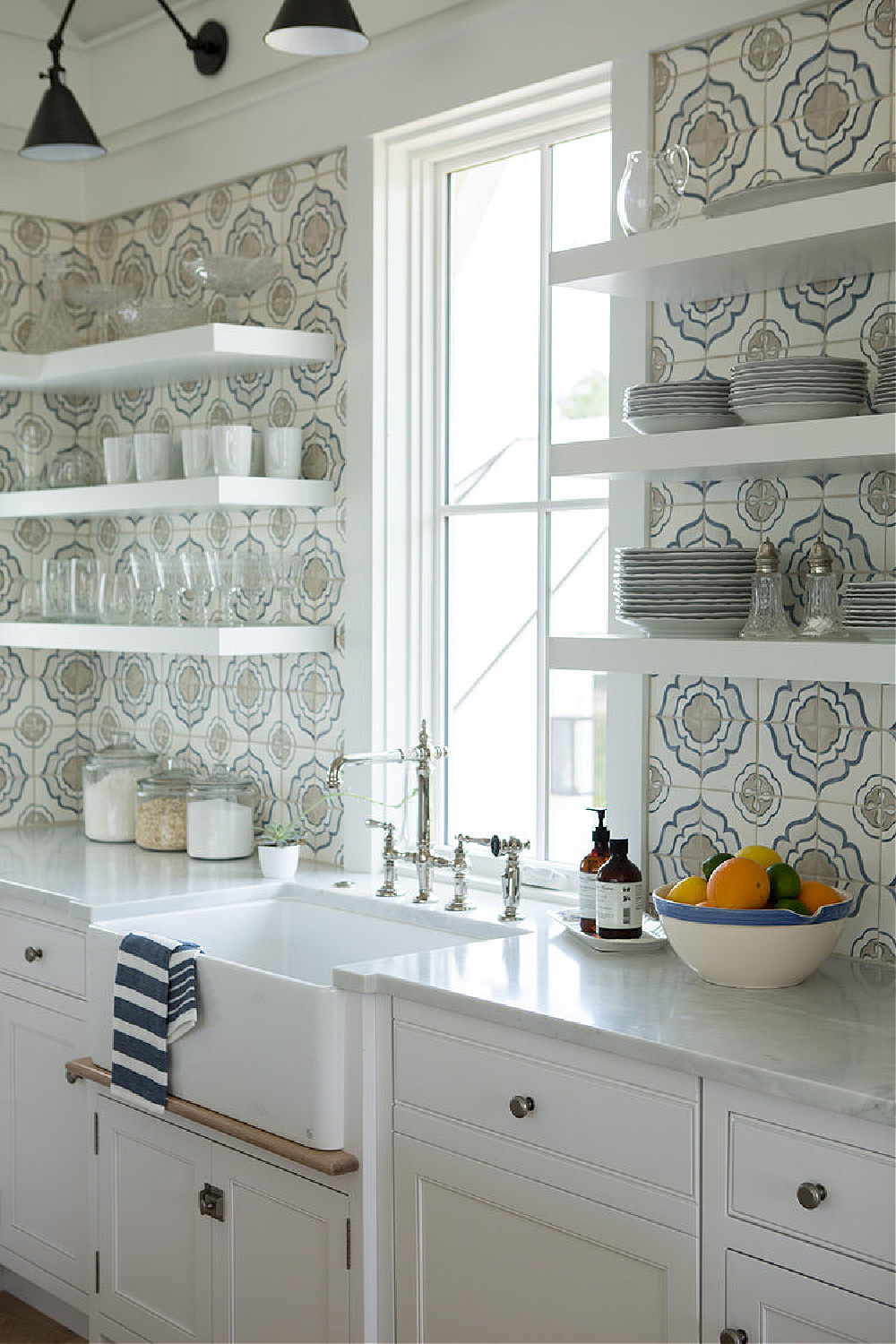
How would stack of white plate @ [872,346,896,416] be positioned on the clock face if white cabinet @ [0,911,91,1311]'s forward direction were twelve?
The stack of white plate is roughly at 9 o'clock from the white cabinet.

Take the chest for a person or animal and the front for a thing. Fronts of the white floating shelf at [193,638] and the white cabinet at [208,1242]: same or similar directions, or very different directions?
same or similar directions

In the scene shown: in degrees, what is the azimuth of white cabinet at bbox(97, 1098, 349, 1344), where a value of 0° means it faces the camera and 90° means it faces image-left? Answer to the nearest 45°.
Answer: approximately 45°

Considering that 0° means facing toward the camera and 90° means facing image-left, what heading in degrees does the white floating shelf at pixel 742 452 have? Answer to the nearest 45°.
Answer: approximately 45°

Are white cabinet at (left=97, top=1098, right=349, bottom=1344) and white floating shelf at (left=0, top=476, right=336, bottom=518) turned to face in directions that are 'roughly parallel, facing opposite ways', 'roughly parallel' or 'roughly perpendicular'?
roughly parallel

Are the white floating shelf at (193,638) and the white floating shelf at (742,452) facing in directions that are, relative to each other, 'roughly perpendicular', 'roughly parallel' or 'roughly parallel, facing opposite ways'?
roughly parallel

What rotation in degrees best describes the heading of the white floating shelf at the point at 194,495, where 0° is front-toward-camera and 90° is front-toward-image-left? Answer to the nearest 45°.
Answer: approximately 45°

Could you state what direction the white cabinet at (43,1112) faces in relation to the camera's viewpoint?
facing the viewer and to the left of the viewer

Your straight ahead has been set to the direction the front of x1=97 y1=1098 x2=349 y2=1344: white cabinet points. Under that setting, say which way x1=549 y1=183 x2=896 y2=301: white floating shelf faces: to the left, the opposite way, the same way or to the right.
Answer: the same way

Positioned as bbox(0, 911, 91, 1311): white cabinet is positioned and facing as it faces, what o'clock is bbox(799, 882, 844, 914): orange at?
The orange is roughly at 9 o'clock from the white cabinet.

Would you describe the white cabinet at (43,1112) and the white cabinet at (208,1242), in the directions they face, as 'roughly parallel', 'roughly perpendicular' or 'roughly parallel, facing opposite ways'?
roughly parallel

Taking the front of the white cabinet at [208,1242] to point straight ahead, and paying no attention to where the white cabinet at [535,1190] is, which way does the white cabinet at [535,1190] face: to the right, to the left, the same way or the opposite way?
the same way
